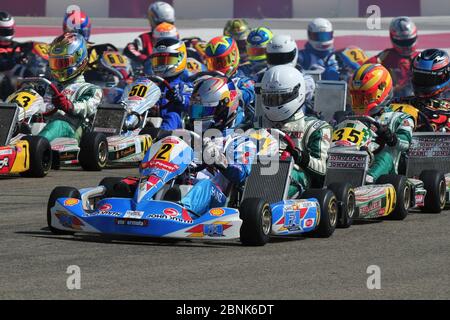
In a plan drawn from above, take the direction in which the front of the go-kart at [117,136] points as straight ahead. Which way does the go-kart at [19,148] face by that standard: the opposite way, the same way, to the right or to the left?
the same way

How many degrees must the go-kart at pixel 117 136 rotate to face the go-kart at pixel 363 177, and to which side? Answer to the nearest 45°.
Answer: approximately 90° to its left

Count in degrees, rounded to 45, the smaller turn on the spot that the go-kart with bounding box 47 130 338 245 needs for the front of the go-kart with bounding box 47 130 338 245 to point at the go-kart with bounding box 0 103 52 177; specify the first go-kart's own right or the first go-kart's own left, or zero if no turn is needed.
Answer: approximately 90° to the first go-kart's own right

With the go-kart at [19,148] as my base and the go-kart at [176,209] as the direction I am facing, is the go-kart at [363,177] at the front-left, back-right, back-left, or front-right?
front-left

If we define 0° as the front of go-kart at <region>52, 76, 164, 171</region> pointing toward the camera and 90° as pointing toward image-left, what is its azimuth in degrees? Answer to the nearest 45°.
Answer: approximately 45°

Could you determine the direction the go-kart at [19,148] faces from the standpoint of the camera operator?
facing the viewer and to the left of the viewer

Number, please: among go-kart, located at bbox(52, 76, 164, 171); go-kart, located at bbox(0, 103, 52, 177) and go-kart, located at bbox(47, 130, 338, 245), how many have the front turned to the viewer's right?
0

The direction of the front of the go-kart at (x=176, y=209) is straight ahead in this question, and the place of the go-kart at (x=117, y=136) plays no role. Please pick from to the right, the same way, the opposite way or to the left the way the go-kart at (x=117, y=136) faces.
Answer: the same way

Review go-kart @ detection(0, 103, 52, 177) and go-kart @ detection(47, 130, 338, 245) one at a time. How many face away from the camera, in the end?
0

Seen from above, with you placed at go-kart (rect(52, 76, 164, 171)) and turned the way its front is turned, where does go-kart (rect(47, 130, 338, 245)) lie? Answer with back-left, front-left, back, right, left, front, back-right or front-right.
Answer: front-left

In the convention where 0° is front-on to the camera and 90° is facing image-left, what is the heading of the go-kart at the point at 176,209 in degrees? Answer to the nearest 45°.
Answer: approximately 45°

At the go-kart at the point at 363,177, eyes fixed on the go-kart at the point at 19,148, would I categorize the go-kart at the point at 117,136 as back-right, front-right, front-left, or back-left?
front-right

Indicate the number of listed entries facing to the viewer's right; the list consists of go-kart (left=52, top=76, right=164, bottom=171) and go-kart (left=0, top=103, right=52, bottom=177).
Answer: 0

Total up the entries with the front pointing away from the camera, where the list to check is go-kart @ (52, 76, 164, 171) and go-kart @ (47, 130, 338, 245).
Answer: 0
